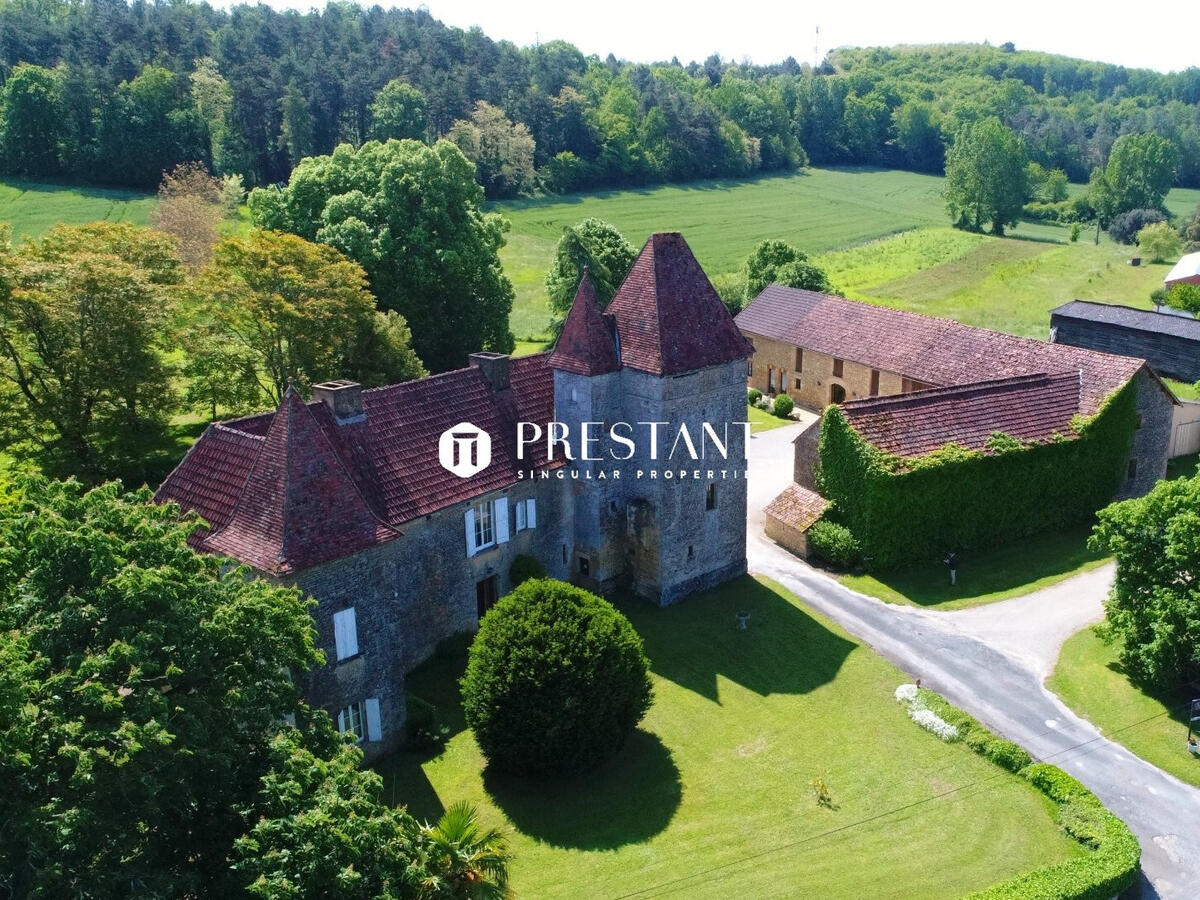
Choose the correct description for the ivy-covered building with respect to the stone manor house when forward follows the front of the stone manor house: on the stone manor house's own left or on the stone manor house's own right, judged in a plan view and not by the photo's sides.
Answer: on the stone manor house's own left

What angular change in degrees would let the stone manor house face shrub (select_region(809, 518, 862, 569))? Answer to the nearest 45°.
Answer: approximately 45° to its left

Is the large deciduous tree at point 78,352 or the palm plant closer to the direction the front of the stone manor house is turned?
the palm plant

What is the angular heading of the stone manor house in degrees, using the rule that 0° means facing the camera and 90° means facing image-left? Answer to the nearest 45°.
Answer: approximately 315°

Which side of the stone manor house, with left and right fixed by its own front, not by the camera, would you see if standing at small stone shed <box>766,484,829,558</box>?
left

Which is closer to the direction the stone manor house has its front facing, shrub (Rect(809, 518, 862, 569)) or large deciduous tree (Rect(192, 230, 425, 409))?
the shrub

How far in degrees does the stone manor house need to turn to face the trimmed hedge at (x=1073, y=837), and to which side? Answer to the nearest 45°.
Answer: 0° — it already faces it

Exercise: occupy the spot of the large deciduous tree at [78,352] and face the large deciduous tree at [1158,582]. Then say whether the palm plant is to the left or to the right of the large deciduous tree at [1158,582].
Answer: right

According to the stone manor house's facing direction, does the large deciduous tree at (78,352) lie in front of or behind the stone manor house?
behind

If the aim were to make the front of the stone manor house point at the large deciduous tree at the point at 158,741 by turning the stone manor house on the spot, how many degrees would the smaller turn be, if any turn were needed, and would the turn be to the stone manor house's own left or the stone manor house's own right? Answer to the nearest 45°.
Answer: approximately 45° to the stone manor house's own right

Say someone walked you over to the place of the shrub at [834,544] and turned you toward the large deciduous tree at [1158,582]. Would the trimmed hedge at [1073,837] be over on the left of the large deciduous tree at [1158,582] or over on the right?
right

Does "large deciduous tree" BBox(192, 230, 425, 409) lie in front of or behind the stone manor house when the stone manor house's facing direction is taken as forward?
behind

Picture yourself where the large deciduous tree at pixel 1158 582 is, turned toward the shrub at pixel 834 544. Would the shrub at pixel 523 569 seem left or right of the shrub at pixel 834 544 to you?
left

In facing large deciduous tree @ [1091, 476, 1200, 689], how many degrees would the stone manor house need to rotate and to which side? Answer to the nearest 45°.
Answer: approximately 45° to its left
